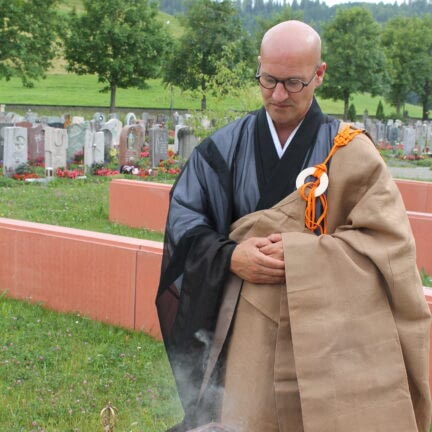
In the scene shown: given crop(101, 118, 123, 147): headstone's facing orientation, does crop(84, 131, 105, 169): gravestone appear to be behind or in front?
in front

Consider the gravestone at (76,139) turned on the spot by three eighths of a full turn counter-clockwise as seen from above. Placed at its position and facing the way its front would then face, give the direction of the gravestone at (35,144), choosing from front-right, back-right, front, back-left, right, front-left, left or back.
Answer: back-left

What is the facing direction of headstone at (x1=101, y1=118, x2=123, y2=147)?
toward the camera

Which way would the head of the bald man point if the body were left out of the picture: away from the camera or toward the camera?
toward the camera

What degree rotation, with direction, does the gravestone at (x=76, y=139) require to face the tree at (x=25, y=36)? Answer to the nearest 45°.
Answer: approximately 180°

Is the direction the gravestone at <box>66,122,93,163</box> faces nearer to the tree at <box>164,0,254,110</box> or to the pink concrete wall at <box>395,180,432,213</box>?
the pink concrete wall

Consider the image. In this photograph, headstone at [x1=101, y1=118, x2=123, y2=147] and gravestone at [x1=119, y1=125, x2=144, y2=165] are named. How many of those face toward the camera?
2

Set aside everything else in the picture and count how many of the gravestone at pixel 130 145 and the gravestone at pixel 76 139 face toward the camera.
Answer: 2

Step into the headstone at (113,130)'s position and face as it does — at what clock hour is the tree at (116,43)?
The tree is roughly at 6 o'clock from the headstone.

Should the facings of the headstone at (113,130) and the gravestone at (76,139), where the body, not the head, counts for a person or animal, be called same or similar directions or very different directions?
same or similar directions

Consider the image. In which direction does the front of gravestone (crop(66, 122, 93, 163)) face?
toward the camera

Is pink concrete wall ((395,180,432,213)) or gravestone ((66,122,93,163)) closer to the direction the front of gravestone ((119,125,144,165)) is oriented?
the pink concrete wall

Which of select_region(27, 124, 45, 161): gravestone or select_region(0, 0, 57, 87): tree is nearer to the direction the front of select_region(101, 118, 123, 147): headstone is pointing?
the gravestone

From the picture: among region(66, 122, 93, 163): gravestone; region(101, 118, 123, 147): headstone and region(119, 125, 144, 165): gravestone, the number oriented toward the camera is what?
3

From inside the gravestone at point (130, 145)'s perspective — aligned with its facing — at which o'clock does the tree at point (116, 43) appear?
The tree is roughly at 6 o'clock from the gravestone.
